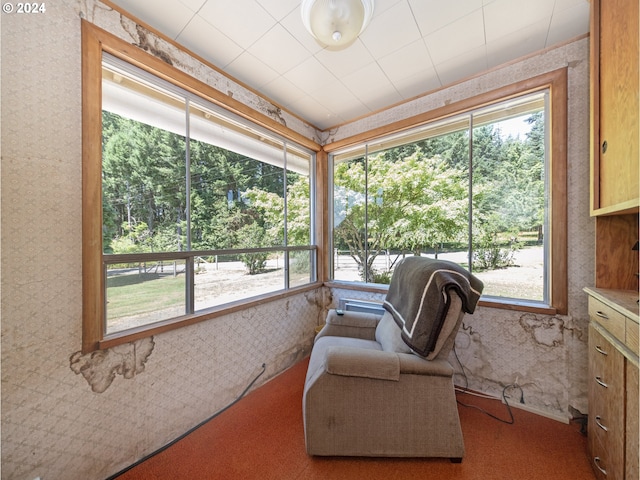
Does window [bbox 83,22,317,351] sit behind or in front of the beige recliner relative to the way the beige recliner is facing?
in front

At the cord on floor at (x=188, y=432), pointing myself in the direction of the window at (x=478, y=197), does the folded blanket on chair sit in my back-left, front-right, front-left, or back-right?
front-right

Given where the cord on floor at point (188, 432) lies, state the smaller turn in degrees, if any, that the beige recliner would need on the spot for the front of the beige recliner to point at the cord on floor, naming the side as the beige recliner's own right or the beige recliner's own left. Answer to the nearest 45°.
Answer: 0° — it already faces it

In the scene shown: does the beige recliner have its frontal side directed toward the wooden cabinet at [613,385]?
no

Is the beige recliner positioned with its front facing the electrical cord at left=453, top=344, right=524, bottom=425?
no

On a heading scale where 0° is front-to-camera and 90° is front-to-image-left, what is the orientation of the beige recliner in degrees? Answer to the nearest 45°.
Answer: approximately 90°
